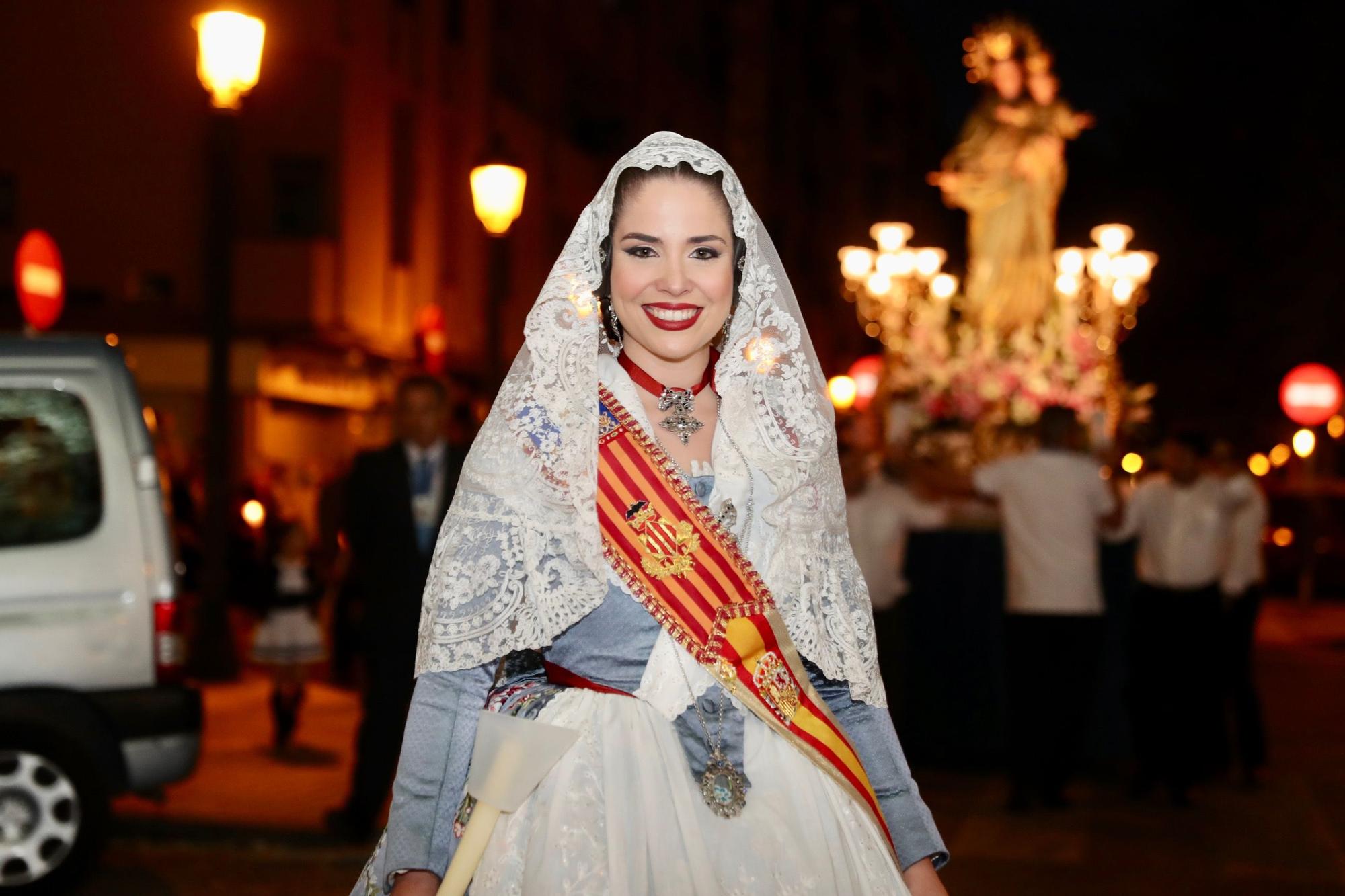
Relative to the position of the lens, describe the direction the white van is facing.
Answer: facing to the left of the viewer

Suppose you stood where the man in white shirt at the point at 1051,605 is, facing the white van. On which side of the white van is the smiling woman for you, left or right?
left

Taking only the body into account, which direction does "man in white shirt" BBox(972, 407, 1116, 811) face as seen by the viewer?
away from the camera

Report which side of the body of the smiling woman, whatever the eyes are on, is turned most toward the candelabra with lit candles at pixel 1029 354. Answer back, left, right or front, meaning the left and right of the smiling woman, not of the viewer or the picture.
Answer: back

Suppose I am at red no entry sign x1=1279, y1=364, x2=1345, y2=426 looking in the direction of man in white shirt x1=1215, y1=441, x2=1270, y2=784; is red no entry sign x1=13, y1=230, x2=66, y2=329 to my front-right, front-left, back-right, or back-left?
front-right

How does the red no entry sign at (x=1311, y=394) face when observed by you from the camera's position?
facing the viewer

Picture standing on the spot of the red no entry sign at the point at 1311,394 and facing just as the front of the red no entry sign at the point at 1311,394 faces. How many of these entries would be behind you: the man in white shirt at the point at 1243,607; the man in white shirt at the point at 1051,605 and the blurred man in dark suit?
0

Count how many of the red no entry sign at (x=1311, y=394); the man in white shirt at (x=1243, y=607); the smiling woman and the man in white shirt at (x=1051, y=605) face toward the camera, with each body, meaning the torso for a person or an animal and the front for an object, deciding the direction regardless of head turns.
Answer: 2

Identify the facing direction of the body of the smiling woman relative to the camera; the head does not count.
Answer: toward the camera

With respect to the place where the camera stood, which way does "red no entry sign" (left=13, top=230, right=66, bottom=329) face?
facing the viewer and to the right of the viewer

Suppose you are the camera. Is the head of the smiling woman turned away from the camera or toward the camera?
toward the camera

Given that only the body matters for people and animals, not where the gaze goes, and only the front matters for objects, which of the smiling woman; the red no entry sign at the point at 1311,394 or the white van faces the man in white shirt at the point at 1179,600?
the red no entry sign

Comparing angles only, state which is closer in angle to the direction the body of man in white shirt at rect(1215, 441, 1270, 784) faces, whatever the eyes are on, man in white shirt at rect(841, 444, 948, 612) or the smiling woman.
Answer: the man in white shirt

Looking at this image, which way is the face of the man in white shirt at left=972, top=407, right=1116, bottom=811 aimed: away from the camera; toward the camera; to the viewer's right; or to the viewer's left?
away from the camera
